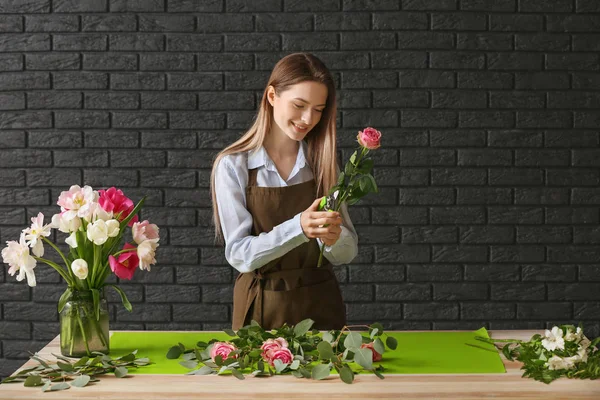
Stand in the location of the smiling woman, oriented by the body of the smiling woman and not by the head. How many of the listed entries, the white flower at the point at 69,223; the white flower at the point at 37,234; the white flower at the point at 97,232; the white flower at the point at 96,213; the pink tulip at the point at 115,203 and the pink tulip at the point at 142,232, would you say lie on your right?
6

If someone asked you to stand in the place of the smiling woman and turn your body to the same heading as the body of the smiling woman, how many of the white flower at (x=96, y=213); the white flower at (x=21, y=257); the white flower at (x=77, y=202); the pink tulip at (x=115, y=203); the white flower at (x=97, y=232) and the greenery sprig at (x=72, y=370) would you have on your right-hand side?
6

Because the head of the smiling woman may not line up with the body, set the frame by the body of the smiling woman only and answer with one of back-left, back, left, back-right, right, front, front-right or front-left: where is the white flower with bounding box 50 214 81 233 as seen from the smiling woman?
right

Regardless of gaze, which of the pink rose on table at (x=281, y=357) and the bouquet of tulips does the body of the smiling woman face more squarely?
the pink rose on table

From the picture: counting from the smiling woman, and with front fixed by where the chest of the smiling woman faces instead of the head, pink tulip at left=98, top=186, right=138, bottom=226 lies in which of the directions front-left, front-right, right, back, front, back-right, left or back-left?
right

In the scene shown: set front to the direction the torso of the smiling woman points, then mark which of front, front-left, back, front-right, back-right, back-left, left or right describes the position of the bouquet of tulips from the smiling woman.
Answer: right

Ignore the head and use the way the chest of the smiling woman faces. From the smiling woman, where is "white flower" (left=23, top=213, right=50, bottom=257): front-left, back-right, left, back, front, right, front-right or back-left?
right

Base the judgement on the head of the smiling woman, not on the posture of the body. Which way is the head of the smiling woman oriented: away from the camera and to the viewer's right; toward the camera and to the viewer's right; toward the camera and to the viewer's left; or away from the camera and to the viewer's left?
toward the camera and to the viewer's right

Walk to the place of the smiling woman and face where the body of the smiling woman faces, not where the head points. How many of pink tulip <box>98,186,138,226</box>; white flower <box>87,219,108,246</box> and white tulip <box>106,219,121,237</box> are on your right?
3

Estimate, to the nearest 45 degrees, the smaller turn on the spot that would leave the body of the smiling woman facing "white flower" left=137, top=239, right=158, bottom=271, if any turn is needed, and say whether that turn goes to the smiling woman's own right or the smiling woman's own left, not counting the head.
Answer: approximately 90° to the smiling woman's own right

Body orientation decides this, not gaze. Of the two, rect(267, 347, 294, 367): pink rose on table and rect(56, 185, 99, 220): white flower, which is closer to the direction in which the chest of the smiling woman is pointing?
the pink rose on table

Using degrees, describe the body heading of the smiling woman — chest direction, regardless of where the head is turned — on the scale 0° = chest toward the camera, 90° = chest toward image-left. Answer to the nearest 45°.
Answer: approximately 315°

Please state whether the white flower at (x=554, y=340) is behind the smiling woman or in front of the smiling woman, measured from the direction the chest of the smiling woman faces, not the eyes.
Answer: in front

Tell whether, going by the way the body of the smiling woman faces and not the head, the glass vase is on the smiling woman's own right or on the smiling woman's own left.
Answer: on the smiling woman's own right

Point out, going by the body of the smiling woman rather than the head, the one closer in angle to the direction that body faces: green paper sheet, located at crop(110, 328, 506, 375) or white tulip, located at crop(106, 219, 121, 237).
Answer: the green paper sheet
